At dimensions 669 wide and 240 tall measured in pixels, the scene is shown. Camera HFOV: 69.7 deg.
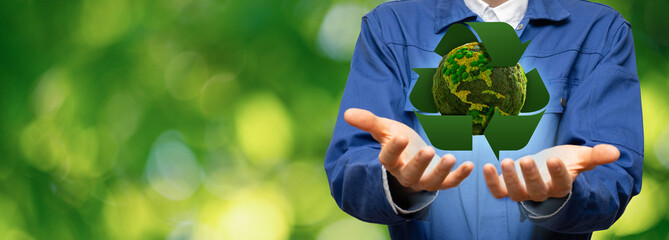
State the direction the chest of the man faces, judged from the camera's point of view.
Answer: toward the camera
